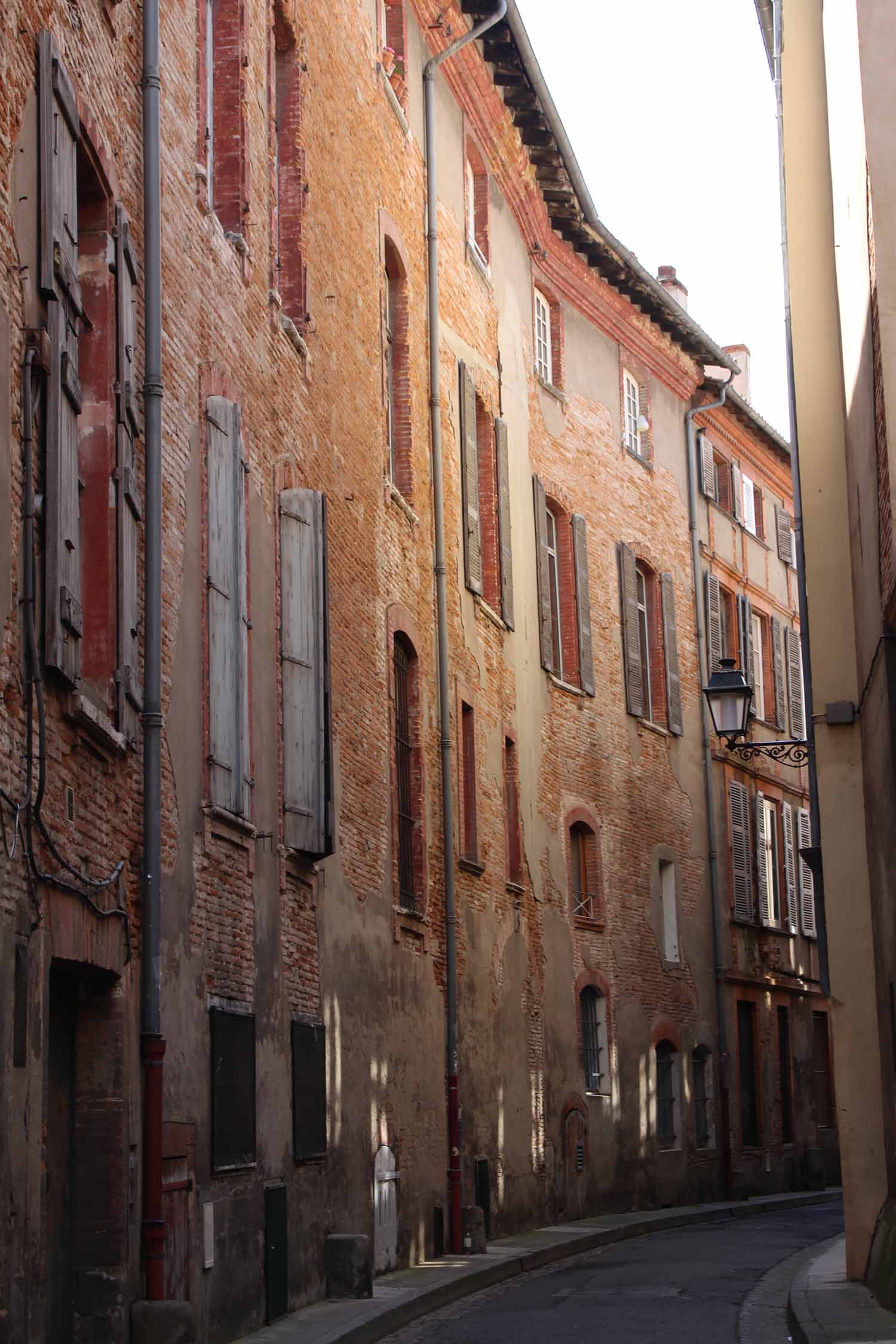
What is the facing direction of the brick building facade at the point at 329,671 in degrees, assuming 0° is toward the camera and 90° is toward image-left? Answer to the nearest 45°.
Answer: approximately 315°
